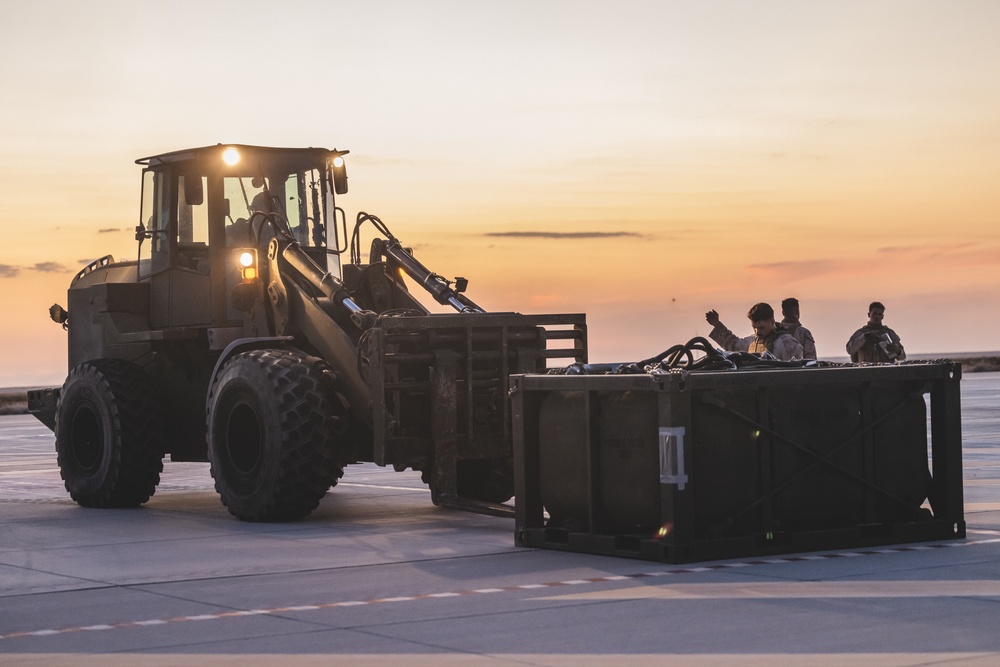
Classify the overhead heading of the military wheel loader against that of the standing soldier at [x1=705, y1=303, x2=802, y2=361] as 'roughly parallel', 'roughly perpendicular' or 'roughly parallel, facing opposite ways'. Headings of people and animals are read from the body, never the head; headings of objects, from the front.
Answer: roughly perpendicular

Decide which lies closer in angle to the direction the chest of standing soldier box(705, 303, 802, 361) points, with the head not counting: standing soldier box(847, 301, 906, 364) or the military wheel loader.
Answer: the military wheel loader

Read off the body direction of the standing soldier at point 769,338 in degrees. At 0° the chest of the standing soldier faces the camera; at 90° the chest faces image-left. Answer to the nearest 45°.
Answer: approximately 45°

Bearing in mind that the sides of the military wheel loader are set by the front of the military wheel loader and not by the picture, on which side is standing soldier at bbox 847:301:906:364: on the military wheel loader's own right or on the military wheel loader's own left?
on the military wheel loader's own left

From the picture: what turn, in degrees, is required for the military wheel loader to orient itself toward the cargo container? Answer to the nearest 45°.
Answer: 0° — it already faces it

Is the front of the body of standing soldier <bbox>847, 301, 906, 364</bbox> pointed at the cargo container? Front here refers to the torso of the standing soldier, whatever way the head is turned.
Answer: yes

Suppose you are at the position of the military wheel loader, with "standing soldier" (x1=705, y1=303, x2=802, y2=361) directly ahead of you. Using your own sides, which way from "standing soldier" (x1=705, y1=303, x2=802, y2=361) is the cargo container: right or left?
right

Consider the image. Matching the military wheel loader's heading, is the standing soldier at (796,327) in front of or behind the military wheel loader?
in front

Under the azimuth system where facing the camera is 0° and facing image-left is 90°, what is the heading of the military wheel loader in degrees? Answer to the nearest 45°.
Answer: approximately 315°

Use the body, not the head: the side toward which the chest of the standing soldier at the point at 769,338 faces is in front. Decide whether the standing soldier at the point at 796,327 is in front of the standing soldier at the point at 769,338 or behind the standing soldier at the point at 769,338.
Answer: behind

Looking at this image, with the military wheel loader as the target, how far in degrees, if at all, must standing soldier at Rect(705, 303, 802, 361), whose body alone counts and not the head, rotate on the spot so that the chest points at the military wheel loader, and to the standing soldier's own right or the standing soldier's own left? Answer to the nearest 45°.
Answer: approximately 45° to the standing soldier's own right

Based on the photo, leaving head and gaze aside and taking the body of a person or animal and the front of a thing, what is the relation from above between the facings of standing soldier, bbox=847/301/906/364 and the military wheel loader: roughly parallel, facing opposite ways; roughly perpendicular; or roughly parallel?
roughly perpendicular

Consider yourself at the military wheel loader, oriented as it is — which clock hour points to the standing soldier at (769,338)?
The standing soldier is roughly at 11 o'clock from the military wheel loader.
